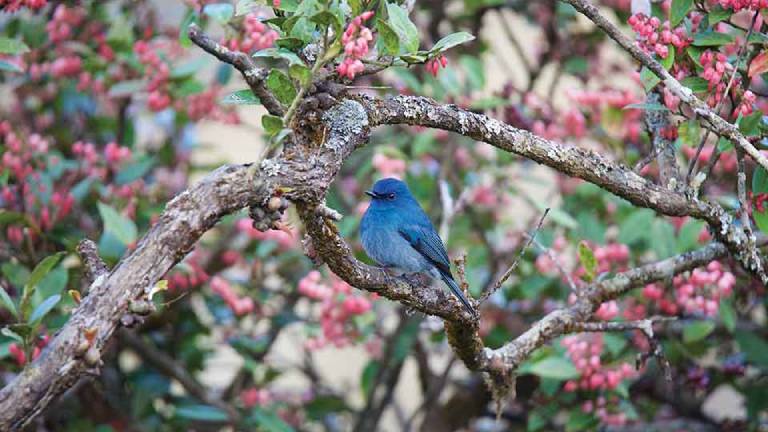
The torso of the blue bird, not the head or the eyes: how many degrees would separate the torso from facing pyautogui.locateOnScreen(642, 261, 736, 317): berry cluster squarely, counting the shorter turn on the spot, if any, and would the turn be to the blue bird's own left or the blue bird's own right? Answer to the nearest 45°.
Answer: approximately 135° to the blue bird's own left

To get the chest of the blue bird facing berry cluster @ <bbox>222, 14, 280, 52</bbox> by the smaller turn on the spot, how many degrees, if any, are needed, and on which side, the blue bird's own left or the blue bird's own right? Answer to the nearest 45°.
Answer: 0° — it already faces it

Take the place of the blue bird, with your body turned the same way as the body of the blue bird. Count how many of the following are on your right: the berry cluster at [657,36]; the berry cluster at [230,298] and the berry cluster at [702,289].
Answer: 1

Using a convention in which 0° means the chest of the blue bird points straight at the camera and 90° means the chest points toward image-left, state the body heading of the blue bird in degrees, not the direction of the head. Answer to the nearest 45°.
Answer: approximately 45°
